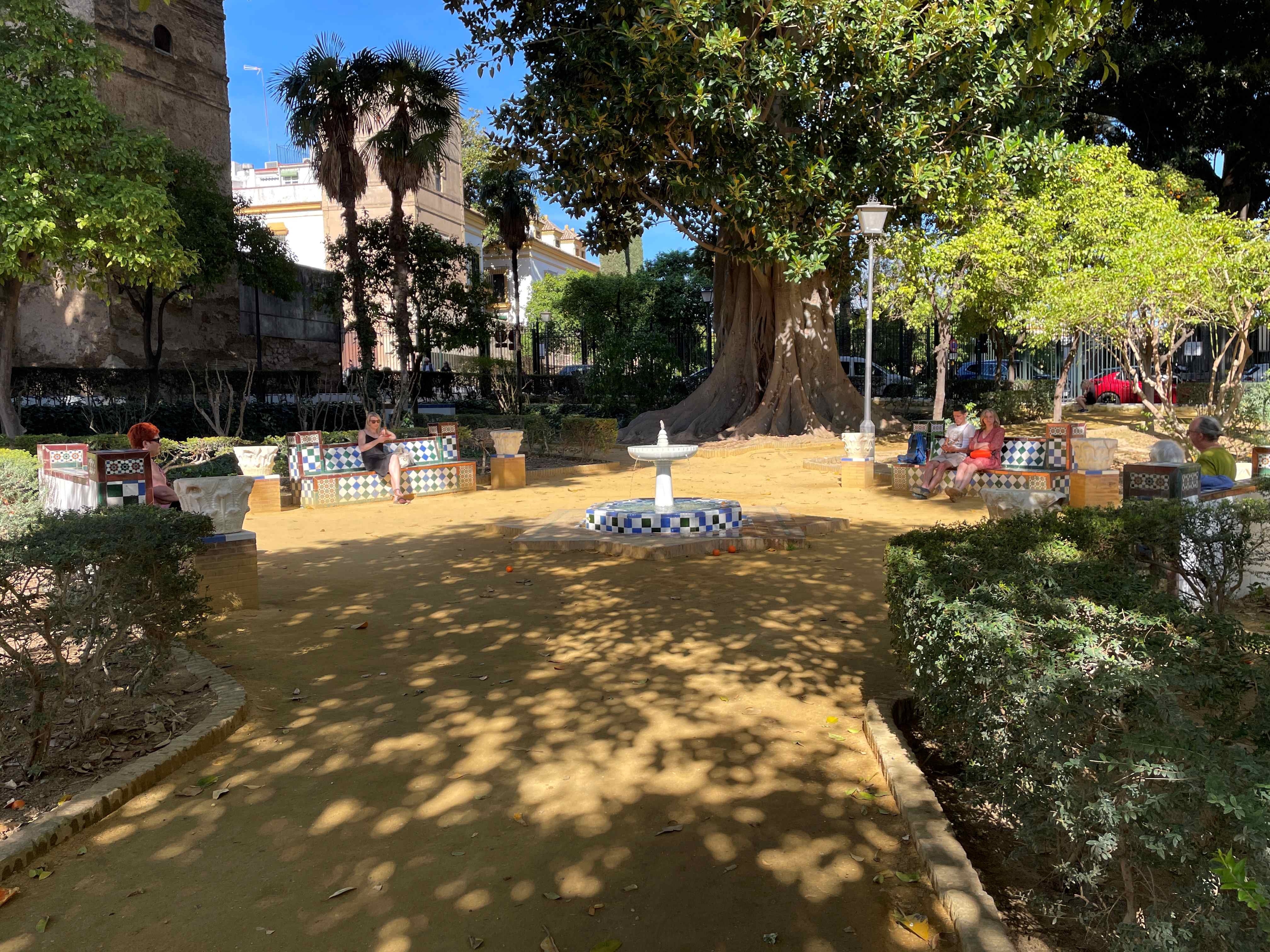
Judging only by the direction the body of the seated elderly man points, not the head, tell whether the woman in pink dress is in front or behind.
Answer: in front

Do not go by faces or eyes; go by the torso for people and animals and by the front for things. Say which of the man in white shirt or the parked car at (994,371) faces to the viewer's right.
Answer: the parked car

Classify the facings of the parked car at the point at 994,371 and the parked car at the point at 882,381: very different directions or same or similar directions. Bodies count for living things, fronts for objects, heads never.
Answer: same or similar directions

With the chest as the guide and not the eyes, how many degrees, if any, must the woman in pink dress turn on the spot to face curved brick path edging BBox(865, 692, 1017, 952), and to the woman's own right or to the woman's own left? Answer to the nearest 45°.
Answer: approximately 45° to the woman's own left

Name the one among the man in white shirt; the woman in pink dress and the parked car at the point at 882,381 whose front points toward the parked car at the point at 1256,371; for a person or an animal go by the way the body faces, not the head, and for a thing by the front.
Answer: the parked car at the point at 882,381

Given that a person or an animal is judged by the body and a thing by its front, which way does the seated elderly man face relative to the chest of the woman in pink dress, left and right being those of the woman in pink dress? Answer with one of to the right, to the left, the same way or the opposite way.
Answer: to the right

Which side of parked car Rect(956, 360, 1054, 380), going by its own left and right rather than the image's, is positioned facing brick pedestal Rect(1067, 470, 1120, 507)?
right

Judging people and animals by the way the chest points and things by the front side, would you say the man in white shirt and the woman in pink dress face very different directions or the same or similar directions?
same or similar directions

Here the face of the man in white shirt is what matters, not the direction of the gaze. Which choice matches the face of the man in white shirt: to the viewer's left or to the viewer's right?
to the viewer's left

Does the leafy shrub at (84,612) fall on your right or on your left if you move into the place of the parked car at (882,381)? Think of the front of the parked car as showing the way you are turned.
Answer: on your right

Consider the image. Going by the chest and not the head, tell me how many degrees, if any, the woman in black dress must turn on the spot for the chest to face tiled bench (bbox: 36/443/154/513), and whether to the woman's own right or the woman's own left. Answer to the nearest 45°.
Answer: approximately 45° to the woman's own right

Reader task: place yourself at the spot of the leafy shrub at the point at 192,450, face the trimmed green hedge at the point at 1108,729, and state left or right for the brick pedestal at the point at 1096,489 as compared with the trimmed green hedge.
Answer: left

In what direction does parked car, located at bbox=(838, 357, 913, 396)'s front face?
to the viewer's right

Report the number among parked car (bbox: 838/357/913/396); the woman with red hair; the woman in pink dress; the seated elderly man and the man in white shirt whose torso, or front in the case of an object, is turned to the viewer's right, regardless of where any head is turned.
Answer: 2

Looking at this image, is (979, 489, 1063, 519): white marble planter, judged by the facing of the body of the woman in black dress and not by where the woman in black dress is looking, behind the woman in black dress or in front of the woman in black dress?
in front

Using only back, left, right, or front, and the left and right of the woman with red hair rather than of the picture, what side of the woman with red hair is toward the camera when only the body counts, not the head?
right

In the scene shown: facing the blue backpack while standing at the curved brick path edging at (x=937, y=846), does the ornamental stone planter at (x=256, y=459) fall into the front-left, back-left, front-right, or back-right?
front-left

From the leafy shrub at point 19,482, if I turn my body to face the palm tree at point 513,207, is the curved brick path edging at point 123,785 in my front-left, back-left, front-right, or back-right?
back-right

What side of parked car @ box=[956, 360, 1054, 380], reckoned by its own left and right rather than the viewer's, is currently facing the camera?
right
